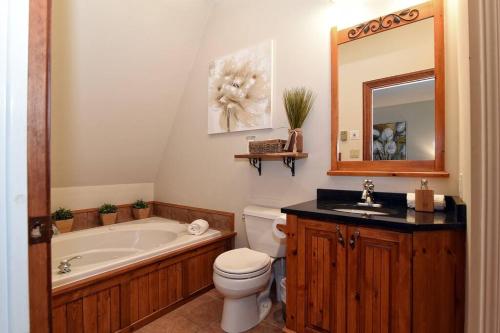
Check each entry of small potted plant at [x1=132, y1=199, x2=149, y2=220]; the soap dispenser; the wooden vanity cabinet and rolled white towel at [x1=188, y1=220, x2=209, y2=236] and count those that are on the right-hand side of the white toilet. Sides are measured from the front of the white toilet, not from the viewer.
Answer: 2

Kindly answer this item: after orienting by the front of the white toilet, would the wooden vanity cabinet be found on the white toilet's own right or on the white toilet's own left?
on the white toilet's own left

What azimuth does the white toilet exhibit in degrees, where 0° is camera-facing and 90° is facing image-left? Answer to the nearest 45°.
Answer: approximately 45°

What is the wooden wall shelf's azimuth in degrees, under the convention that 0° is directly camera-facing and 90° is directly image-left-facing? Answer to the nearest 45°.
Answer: approximately 45°

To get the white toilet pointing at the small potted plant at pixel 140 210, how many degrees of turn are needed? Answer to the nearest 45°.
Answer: approximately 90° to its right

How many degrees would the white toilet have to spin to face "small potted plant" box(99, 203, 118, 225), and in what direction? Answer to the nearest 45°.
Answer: approximately 90° to its right
